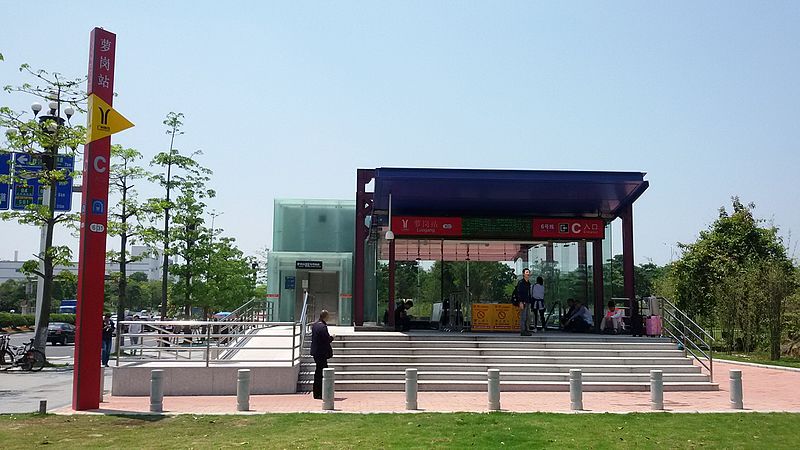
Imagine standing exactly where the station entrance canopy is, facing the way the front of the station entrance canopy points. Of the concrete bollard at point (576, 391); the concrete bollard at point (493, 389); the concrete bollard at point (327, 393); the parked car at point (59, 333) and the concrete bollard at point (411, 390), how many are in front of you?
4

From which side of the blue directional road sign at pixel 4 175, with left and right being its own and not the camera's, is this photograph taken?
front

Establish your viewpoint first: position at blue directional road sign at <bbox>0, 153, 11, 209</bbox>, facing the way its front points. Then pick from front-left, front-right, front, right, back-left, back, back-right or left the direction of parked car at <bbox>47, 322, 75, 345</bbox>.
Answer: back

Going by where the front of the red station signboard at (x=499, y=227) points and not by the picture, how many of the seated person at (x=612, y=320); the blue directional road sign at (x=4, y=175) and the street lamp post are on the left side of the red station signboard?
1

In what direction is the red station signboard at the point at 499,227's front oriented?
toward the camera

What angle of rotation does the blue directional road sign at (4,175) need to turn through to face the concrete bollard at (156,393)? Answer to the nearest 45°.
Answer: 0° — it already faces it

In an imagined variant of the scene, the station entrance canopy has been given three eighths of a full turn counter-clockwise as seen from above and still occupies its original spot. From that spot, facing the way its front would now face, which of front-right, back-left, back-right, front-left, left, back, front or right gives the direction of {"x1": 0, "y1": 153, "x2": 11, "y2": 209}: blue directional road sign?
back-left

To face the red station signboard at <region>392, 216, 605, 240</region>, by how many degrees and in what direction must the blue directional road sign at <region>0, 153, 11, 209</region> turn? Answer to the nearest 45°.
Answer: approximately 45° to its left

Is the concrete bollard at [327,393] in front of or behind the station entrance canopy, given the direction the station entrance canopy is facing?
in front

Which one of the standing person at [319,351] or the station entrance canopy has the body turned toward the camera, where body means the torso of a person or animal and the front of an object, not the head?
the station entrance canopy

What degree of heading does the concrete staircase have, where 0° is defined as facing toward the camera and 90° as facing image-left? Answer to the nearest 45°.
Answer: approximately 0°
